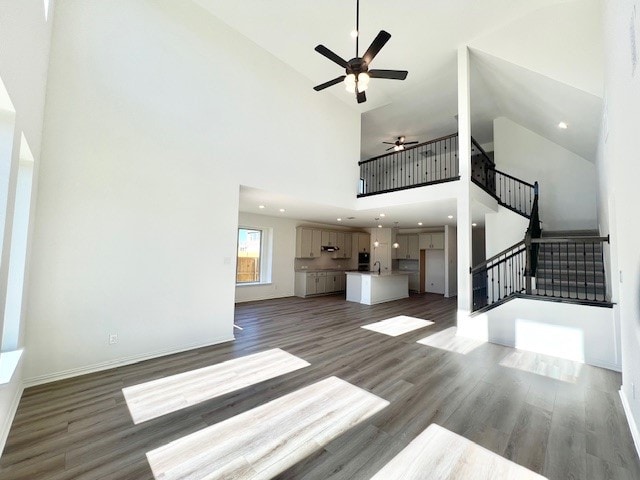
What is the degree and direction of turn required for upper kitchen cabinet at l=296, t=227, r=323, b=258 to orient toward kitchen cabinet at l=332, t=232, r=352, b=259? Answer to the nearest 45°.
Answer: approximately 90° to its left

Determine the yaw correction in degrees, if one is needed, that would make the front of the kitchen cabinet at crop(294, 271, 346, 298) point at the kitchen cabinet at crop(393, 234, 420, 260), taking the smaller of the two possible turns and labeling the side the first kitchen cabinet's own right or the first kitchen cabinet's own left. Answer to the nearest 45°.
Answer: approximately 90° to the first kitchen cabinet's own left

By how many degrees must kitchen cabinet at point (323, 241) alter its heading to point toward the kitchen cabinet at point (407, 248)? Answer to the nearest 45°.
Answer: approximately 90° to its left

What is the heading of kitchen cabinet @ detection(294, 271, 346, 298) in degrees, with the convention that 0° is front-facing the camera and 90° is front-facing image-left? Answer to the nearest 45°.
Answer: approximately 315°
